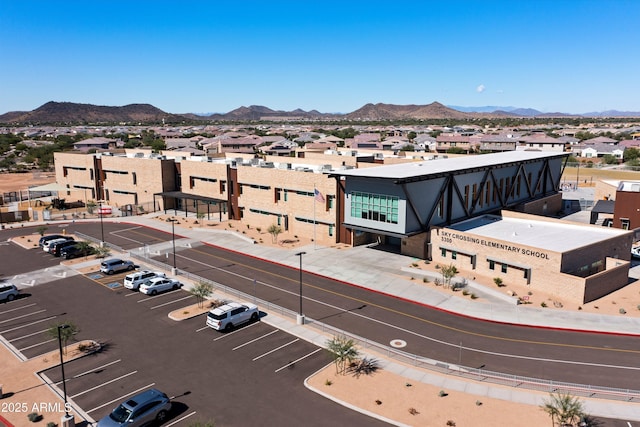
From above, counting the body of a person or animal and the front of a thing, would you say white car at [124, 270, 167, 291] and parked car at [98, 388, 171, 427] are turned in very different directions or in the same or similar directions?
very different directions
